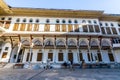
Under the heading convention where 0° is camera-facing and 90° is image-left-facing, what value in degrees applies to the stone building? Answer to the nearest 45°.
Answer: approximately 0°
